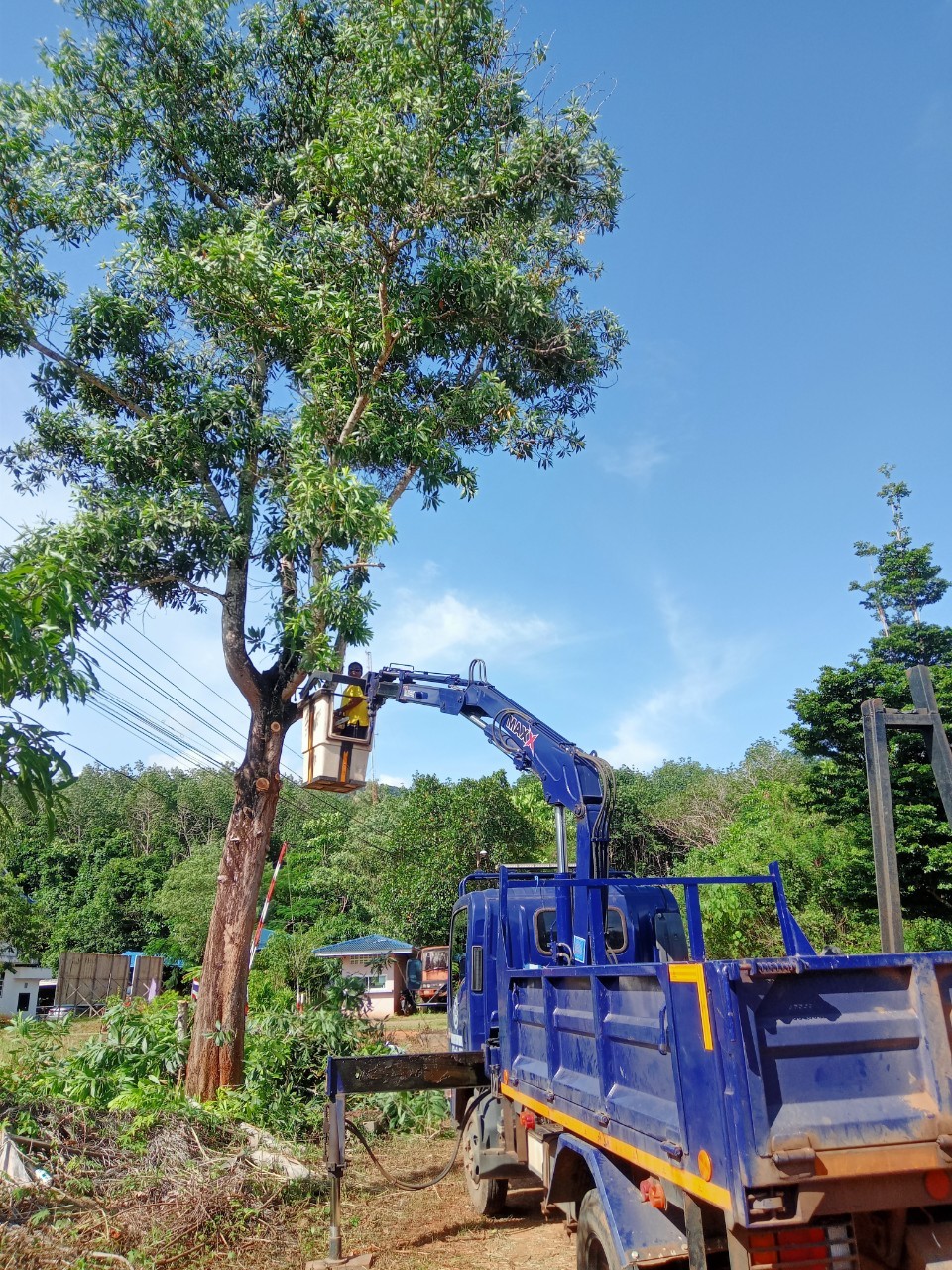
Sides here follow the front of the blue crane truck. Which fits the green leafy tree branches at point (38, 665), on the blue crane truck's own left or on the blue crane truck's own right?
on the blue crane truck's own left

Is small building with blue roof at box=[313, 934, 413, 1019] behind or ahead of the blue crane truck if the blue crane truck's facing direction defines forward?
ahead

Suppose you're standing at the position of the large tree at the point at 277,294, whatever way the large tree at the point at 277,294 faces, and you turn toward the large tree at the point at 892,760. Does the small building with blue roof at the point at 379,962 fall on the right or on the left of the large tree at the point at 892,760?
left

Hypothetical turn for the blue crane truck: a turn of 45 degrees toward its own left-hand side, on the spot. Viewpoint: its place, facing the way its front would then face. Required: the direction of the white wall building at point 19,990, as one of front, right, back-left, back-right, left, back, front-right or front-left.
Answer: front-right

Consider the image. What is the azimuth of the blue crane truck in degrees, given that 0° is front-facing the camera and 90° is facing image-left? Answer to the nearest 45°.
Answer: approximately 135°

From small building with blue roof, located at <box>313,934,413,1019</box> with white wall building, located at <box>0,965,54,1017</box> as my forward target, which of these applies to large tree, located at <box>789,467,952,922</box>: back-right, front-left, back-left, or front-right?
back-left

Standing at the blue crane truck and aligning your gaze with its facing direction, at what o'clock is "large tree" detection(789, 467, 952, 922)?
The large tree is roughly at 2 o'clock from the blue crane truck.
